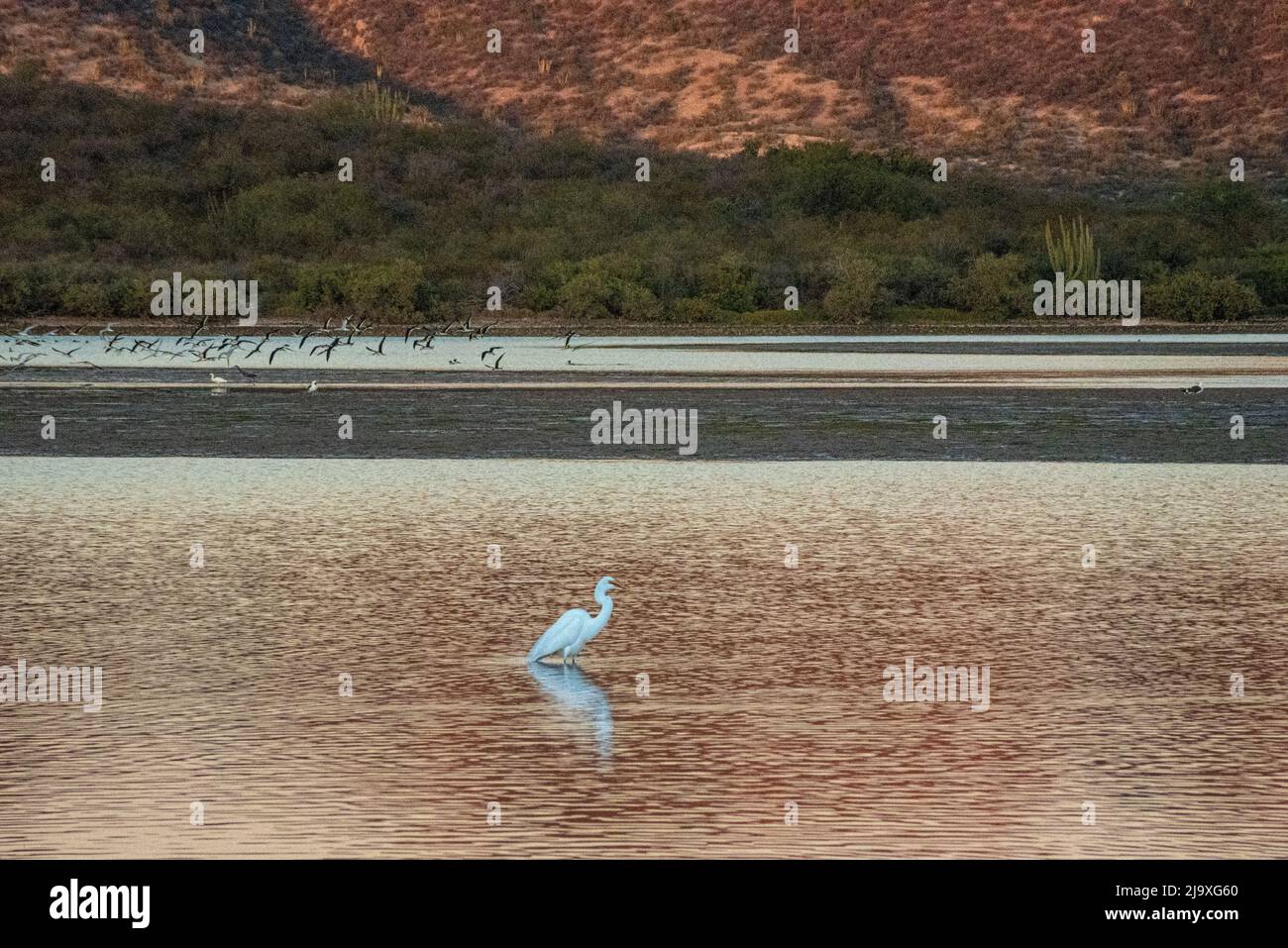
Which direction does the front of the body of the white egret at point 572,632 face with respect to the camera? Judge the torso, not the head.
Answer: to the viewer's right
